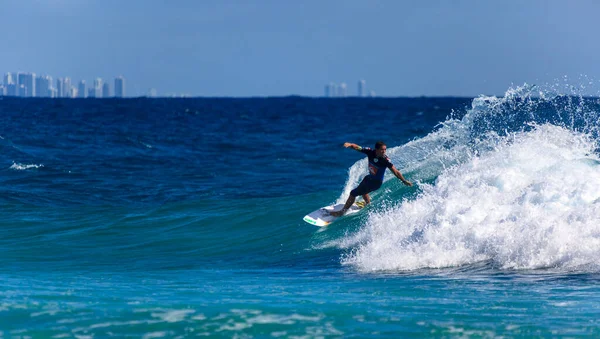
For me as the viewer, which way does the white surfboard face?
facing the viewer and to the left of the viewer
